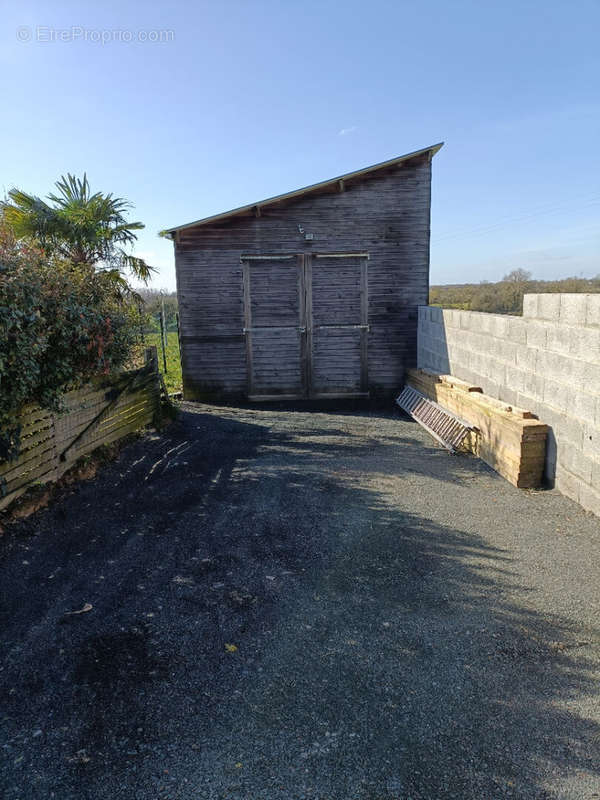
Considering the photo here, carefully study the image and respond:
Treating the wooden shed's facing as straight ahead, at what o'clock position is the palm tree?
The palm tree is roughly at 2 o'clock from the wooden shed.

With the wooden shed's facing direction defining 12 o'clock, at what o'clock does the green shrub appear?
The green shrub is roughly at 1 o'clock from the wooden shed.

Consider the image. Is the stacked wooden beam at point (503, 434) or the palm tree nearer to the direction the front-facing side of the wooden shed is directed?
the stacked wooden beam

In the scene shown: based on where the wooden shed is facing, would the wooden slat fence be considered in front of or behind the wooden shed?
in front

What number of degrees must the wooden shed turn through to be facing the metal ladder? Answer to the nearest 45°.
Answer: approximately 45° to its left

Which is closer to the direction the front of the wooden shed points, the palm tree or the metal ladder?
the metal ladder

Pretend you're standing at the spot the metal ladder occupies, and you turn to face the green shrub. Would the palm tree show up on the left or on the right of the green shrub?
right

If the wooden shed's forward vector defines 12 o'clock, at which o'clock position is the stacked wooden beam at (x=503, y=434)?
The stacked wooden beam is roughly at 11 o'clock from the wooden shed.

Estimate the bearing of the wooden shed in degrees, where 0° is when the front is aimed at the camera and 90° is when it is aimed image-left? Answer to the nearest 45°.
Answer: approximately 0°
